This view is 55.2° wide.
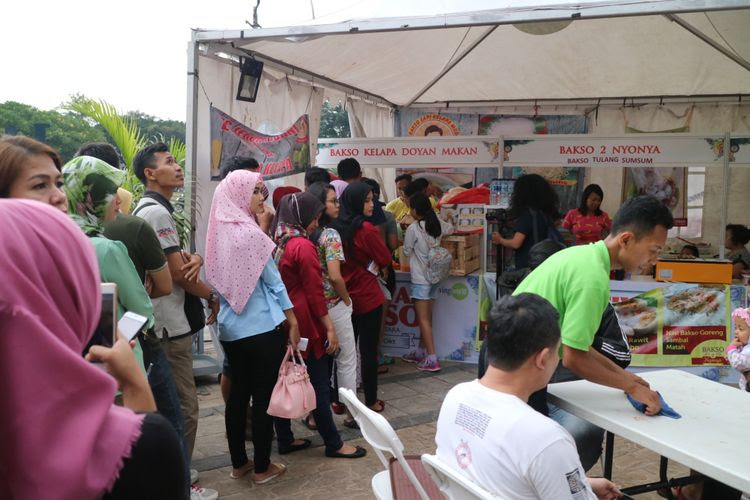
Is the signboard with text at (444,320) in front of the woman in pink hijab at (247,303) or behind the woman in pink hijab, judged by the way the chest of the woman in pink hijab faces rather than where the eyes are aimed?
in front

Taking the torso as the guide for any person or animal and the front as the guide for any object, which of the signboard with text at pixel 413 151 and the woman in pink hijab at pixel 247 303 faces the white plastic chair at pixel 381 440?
the signboard with text

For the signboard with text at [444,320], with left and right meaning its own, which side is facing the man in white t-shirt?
front

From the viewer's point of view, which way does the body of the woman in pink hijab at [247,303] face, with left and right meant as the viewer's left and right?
facing away from the viewer and to the right of the viewer

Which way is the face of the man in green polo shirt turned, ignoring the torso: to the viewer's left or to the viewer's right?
to the viewer's right

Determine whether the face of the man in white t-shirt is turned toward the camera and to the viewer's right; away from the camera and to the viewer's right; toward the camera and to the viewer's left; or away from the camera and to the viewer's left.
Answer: away from the camera and to the viewer's right

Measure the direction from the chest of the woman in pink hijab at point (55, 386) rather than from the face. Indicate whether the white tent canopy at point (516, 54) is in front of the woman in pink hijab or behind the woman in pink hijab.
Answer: in front

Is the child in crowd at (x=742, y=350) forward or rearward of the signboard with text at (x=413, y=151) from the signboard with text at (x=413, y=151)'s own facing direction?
forward

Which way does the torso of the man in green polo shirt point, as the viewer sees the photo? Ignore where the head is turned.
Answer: to the viewer's right
